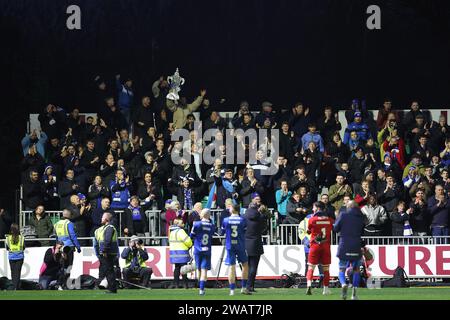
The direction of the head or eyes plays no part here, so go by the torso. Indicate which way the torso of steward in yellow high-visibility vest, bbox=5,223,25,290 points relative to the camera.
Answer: away from the camera

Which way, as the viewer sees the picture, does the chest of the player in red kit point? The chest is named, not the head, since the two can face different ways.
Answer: away from the camera

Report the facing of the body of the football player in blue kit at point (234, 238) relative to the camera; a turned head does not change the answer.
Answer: away from the camera

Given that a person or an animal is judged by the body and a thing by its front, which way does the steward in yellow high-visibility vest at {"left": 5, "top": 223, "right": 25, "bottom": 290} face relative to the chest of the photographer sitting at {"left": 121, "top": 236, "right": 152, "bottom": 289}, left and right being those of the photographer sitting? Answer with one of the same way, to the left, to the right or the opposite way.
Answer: the opposite way

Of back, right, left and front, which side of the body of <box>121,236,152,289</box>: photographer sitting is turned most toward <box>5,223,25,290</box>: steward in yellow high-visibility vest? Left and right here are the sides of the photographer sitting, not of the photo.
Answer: right

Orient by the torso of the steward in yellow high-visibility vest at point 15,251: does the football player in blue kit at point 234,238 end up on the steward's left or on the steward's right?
on the steward's right

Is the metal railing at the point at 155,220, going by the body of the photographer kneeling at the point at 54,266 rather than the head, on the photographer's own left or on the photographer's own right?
on the photographer's own left
